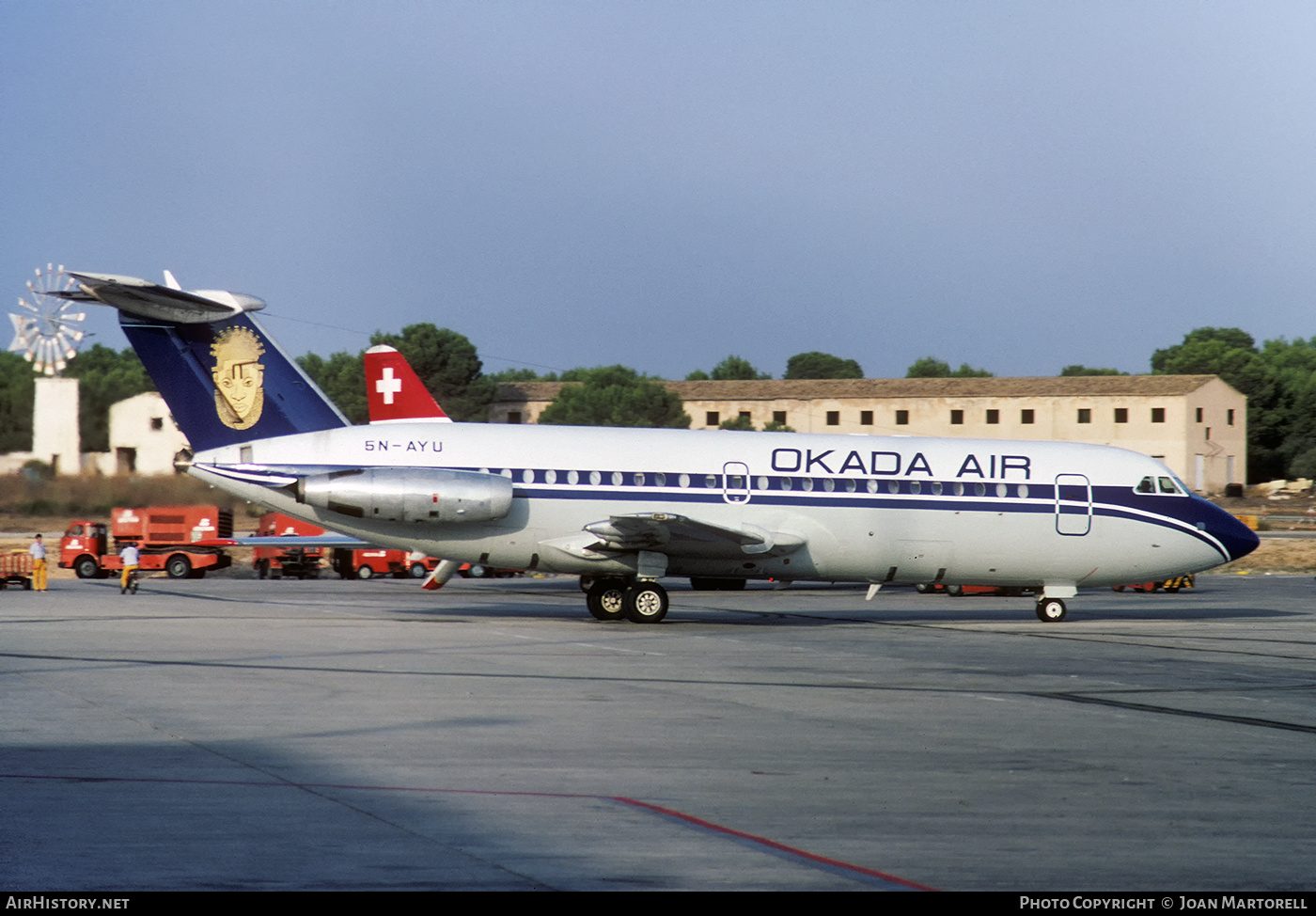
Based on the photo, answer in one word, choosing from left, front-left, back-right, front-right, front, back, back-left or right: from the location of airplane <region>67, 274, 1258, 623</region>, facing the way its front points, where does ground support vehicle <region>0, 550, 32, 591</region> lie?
back-left

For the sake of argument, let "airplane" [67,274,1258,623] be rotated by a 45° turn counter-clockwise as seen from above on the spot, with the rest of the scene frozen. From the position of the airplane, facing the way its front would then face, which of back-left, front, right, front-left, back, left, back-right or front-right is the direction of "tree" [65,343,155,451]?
left

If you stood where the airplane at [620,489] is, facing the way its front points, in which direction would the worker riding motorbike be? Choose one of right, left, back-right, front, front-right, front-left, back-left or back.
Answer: back-left

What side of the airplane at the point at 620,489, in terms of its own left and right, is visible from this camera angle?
right

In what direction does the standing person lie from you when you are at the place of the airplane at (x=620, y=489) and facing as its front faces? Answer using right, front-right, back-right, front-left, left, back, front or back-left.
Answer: back-left
